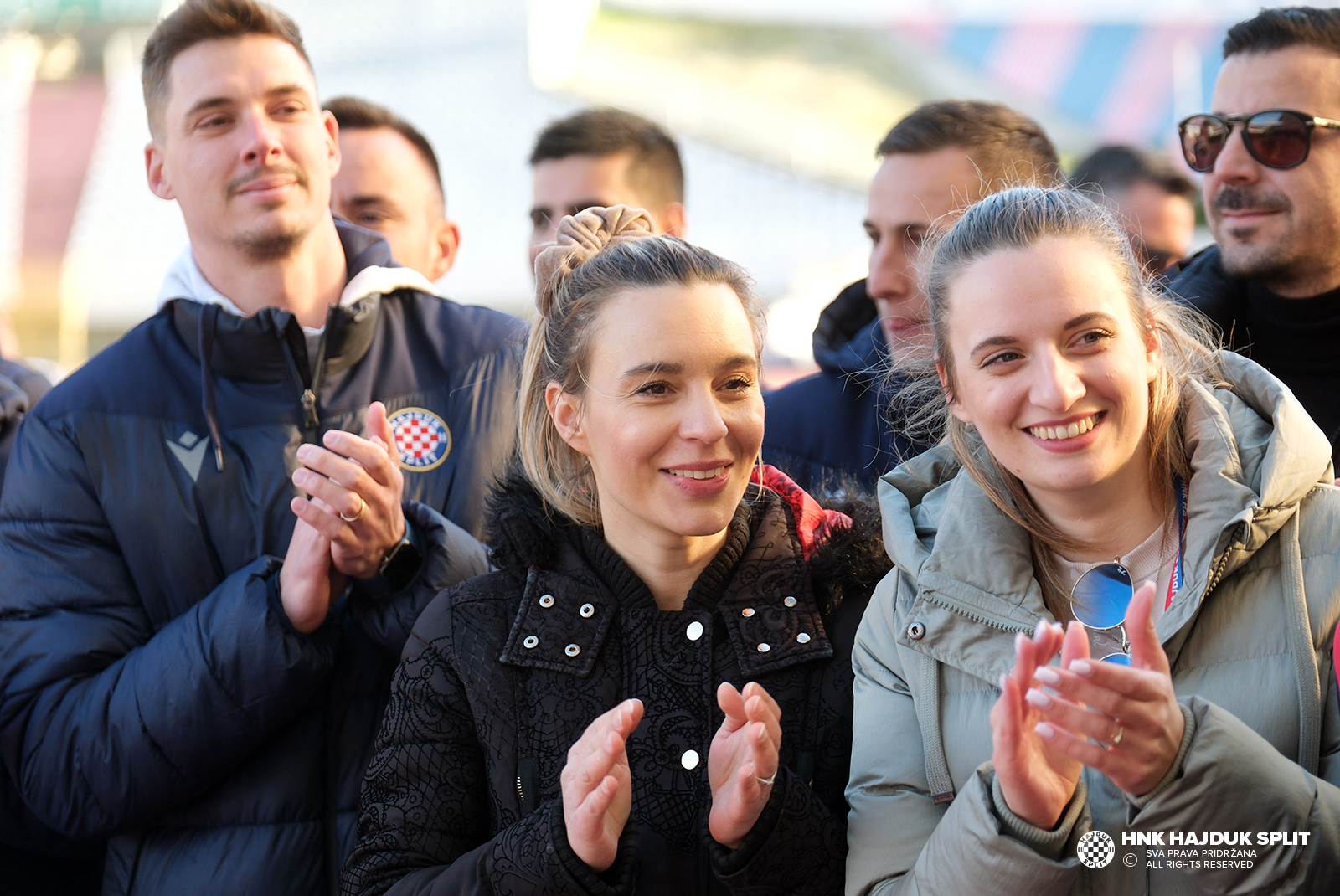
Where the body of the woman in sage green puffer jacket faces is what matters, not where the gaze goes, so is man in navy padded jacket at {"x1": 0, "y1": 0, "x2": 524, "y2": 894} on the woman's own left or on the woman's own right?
on the woman's own right

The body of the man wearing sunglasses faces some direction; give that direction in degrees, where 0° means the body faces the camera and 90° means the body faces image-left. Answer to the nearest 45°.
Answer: approximately 45°

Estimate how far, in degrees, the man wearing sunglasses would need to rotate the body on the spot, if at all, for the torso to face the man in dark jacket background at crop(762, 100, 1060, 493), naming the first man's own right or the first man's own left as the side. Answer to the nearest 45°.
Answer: approximately 45° to the first man's own right

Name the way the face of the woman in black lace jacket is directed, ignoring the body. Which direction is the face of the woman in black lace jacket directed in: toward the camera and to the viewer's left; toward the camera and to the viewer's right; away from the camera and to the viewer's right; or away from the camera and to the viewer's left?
toward the camera and to the viewer's right

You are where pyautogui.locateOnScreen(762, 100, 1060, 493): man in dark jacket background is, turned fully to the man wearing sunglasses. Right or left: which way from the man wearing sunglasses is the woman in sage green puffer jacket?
right

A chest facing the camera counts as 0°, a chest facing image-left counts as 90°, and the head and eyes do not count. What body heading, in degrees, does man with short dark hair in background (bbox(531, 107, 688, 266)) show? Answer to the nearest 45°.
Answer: approximately 45°

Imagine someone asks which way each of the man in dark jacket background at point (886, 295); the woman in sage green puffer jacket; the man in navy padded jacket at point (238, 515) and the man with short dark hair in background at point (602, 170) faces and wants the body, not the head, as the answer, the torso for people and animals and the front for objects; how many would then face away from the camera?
0

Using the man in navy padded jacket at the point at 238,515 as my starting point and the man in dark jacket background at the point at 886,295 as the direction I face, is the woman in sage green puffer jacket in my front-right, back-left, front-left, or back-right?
front-right

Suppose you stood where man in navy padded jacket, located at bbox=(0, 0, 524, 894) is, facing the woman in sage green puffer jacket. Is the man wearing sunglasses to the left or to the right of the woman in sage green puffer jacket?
left

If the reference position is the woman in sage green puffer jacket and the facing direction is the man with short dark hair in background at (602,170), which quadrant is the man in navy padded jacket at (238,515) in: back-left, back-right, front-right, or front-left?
front-left

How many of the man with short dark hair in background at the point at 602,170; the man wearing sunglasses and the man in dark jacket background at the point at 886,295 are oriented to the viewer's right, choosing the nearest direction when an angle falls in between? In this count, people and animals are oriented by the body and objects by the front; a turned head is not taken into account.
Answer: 0

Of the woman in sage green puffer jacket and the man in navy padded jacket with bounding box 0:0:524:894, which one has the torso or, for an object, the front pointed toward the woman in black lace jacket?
the man in navy padded jacket

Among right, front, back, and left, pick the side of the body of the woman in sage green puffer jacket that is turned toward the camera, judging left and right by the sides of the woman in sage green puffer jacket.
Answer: front

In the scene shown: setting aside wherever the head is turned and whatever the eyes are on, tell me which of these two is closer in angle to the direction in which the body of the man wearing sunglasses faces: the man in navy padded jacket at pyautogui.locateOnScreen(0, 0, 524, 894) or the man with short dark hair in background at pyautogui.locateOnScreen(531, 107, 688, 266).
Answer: the man in navy padded jacket

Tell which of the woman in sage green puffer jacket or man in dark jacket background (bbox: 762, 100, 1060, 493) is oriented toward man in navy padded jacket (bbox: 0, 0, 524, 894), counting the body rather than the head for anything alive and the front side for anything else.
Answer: the man in dark jacket background
